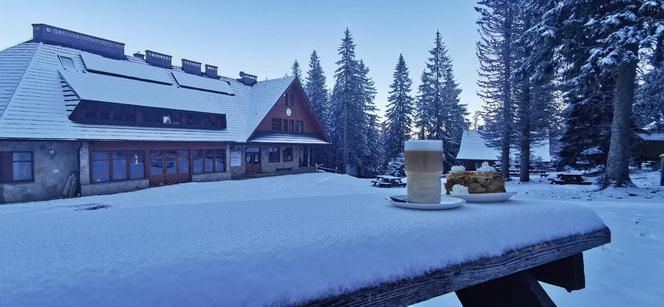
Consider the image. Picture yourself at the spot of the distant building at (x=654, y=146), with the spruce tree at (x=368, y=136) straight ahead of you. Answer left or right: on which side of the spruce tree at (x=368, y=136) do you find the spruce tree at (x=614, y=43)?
left

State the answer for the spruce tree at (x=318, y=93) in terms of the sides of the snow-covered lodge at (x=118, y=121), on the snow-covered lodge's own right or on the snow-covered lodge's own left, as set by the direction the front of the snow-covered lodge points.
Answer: on the snow-covered lodge's own left

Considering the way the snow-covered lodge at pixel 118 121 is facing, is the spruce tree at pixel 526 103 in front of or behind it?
in front

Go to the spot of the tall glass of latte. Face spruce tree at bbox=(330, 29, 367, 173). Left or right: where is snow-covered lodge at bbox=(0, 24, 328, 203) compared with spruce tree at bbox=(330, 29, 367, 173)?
left

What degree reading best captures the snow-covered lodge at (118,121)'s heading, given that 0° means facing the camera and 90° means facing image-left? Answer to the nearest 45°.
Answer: approximately 315°

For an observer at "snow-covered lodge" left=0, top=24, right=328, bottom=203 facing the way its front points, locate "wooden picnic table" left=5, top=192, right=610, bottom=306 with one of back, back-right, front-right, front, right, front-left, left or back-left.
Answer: front-right

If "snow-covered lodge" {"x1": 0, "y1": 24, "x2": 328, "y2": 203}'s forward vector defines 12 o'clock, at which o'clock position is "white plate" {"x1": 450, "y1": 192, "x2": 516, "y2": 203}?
The white plate is roughly at 1 o'clock from the snow-covered lodge.

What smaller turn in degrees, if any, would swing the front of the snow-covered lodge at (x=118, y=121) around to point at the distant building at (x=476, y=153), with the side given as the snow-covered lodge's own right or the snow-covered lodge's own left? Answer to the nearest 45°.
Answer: approximately 45° to the snow-covered lodge's own left

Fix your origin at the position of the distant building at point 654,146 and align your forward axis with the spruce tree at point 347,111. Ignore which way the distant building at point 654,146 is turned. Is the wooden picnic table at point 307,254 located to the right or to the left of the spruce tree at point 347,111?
left

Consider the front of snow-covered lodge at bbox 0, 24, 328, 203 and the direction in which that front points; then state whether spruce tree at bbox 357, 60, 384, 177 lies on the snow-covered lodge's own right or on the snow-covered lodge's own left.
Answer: on the snow-covered lodge's own left

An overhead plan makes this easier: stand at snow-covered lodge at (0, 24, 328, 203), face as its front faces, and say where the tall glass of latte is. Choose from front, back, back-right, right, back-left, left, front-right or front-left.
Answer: front-right
